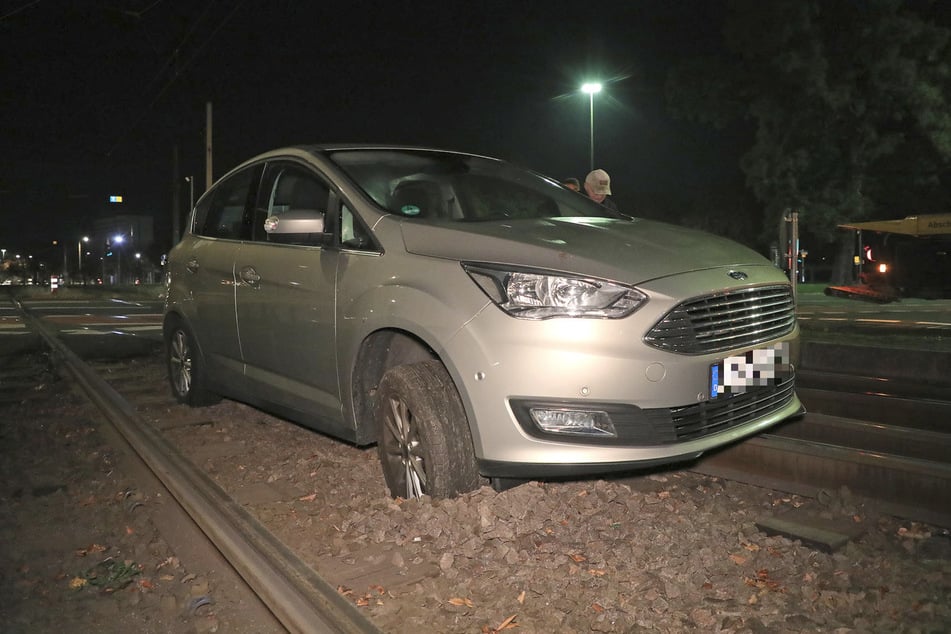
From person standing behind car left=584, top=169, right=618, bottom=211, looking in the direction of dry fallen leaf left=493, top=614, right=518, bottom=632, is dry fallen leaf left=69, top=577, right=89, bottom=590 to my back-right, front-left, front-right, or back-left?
front-right

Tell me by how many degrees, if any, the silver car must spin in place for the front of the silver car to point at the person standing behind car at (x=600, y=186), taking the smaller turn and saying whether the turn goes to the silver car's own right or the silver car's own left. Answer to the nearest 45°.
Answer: approximately 135° to the silver car's own left

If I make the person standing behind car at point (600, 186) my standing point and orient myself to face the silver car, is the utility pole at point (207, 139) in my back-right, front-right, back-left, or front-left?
back-right

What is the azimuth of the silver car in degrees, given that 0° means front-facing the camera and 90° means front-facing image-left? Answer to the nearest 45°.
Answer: approximately 315°

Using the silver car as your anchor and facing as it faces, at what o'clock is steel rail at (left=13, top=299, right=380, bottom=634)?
The steel rail is roughly at 4 o'clock from the silver car.

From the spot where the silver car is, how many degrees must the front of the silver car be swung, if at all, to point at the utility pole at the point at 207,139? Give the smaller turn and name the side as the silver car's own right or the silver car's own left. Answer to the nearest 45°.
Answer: approximately 135° to the silver car's own left

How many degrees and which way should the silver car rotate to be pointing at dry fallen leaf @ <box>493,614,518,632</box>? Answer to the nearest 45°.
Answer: approximately 45° to its right
